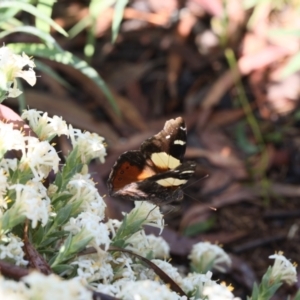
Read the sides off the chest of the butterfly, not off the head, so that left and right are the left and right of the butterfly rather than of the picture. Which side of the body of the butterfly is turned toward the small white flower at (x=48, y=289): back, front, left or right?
right

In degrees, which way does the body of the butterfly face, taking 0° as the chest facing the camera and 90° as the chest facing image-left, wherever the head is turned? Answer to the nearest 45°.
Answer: approximately 270°
